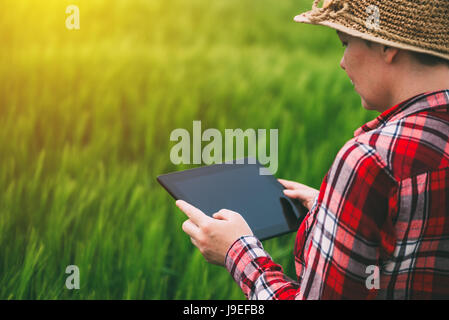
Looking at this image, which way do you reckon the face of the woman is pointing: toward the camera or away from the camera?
away from the camera

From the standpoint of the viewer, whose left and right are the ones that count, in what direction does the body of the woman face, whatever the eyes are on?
facing away from the viewer and to the left of the viewer
